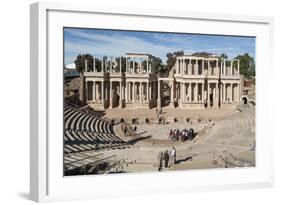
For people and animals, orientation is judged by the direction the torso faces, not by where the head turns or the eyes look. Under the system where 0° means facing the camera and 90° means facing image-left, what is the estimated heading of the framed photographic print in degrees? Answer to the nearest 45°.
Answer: approximately 315°
